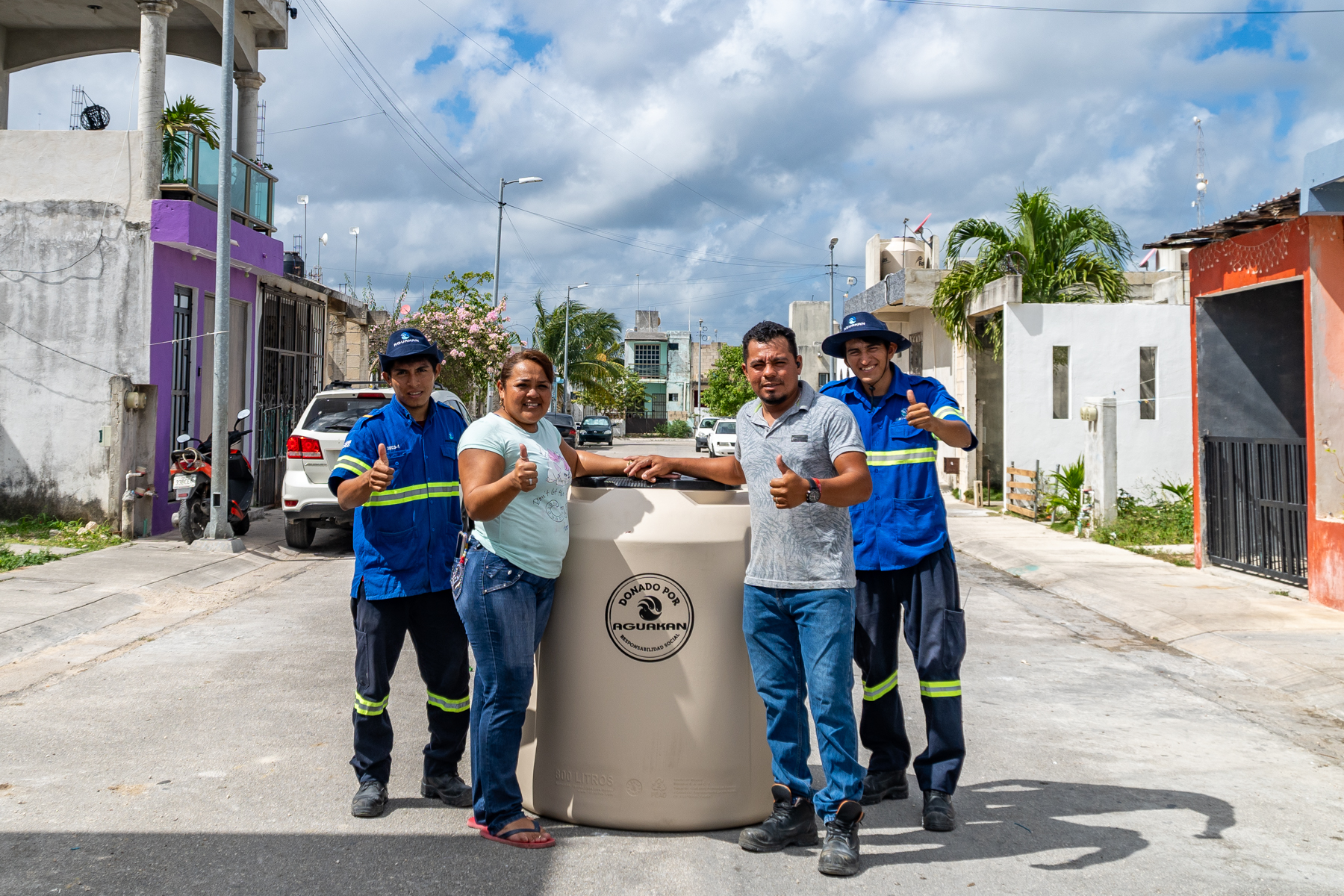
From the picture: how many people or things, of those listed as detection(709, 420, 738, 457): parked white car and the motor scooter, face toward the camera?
1

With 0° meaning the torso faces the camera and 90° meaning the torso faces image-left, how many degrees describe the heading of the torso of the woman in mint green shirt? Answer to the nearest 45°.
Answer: approximately 315°

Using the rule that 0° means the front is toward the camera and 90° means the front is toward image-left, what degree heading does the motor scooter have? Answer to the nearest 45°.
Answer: approximately 225°

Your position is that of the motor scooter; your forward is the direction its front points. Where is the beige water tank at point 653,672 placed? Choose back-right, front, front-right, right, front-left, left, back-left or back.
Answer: back-right

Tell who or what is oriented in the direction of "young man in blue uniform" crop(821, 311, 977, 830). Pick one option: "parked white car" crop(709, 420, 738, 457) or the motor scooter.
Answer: the parked white car

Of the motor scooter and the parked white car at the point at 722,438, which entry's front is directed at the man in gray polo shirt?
the parked white car

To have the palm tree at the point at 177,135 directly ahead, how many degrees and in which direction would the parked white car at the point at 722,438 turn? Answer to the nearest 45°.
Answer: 0° — it already faces it

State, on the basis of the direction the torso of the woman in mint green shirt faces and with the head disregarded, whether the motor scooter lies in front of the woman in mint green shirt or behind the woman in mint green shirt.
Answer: behind
